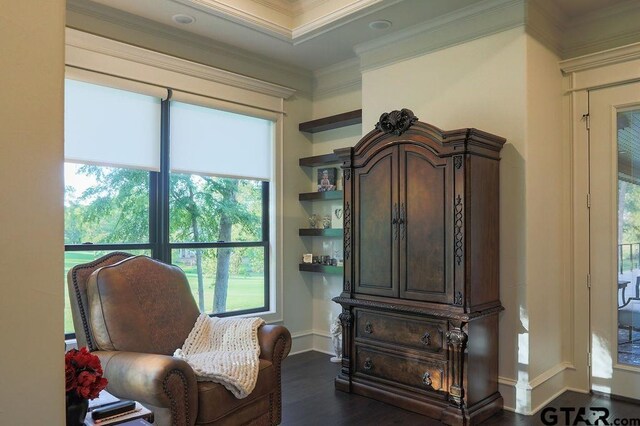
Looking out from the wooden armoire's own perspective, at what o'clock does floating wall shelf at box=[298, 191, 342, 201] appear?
The floating wall shelf is roughly at 3 o'clock from the wooden armoire.

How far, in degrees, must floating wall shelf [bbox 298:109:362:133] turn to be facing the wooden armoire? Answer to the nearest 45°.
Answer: approximately 90° to its left

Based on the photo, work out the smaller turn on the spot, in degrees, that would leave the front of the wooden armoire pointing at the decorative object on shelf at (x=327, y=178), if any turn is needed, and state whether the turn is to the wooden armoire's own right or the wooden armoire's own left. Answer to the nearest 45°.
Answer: approximately 90° to the wooden armoire's own right

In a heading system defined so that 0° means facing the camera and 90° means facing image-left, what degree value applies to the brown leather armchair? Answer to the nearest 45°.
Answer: approximately 315°

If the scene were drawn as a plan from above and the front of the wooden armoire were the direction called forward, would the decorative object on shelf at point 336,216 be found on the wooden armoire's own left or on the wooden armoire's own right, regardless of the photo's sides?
on the wooden armoire's own right

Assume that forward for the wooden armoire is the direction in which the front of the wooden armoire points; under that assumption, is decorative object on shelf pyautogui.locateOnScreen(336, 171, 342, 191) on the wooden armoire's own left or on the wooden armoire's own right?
on the wooden armoire's own right

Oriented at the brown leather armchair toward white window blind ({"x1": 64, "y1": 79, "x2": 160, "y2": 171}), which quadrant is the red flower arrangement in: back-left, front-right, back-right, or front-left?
back-left

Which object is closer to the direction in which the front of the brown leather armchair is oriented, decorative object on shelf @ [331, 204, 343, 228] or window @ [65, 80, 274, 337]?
the decorative object on shelf
